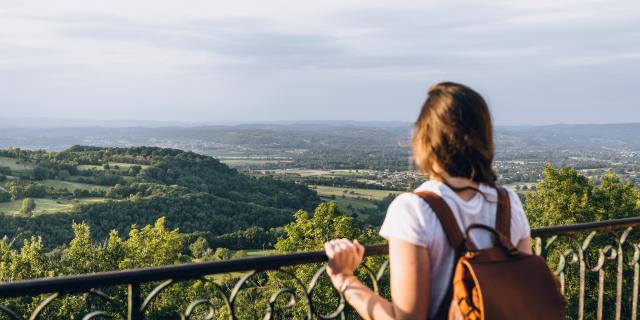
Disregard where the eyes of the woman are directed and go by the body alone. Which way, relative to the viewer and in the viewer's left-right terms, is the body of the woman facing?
facing away from the viewer and to the left of the viewer

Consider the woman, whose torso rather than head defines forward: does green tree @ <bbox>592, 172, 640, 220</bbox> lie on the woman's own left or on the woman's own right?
on the woman's own right

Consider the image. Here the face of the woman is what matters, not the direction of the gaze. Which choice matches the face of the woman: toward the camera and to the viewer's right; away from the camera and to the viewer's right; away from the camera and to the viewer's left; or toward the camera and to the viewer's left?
away from the camera and to the viewer's left

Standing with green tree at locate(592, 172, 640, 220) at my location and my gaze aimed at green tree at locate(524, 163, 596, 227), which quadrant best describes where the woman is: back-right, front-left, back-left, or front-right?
front-left

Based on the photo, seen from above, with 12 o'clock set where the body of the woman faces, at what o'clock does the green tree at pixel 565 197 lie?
The green tree is roughly at 2 o'clock from the woman.
